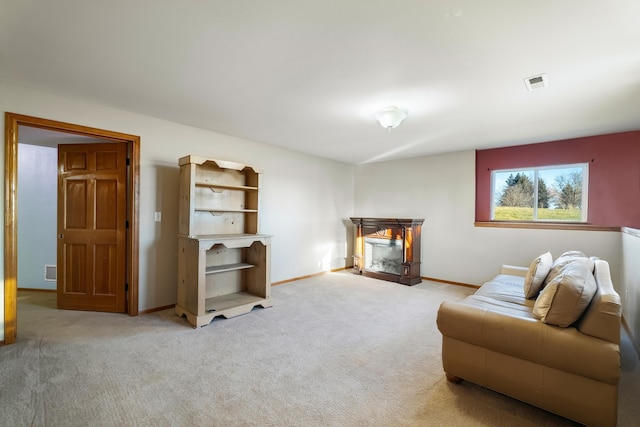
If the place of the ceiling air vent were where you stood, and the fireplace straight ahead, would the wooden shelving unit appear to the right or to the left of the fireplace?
left

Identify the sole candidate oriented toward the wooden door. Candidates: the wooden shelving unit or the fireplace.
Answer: the fireplace

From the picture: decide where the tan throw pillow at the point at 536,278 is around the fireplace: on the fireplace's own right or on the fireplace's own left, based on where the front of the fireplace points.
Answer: on the fireplace's own left

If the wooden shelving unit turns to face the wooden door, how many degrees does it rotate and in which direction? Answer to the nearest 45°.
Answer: approximately 135° to its right

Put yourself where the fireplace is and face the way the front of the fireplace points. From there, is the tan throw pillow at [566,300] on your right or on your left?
on your left

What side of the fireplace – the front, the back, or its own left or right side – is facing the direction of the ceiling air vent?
left

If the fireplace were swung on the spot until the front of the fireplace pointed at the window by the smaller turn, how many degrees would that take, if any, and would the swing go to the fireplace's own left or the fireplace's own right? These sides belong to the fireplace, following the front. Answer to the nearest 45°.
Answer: approximately 135° to the fireplace's own left

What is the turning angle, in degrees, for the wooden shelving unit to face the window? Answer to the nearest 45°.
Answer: approximately 45° to its left

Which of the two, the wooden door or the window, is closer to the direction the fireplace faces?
the wooden door

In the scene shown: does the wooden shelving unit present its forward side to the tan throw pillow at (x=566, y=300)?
yes

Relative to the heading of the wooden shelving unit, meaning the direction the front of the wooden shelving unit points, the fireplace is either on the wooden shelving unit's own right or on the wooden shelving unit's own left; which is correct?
on the wooden shelving unit's own left

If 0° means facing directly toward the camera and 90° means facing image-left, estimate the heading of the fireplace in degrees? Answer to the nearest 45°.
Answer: approximately 45°
